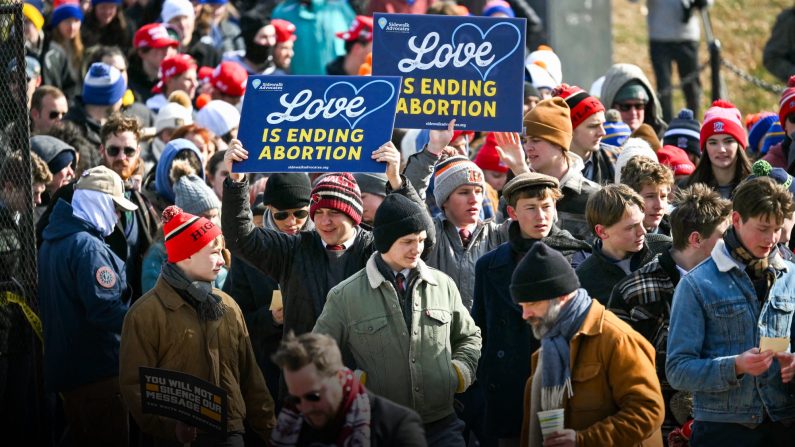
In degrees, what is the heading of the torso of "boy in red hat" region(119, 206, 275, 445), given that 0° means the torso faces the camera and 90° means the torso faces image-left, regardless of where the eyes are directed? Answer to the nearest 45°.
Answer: approximately 315°

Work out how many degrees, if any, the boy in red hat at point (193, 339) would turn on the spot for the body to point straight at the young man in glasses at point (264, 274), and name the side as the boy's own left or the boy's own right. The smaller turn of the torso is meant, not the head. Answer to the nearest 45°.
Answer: approximately 90° to the boy's own left
